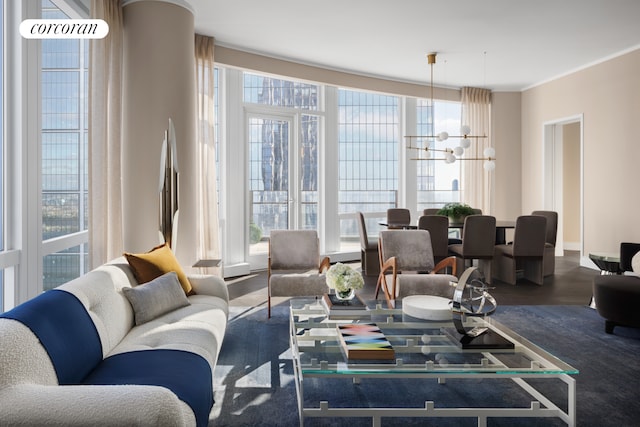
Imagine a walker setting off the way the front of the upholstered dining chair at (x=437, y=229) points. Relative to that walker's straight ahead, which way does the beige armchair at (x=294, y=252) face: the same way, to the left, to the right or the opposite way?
the opposite way

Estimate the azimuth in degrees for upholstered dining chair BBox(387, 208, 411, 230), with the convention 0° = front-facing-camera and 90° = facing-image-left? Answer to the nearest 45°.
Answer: approximately 0°

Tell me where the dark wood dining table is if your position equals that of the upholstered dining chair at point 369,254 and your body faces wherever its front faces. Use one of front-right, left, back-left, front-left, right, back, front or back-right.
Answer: front

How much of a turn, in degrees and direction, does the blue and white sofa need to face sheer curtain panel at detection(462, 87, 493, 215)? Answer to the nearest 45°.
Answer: approximately 45° to its left

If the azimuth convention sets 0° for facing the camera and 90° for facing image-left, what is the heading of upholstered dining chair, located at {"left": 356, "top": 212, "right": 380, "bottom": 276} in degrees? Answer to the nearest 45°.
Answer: approximately 270°

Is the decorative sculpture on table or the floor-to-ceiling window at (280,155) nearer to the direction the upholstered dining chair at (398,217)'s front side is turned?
the decorative sculpture on table

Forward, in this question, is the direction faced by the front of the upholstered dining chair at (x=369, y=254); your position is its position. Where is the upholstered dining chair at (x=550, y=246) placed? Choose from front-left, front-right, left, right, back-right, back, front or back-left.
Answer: front

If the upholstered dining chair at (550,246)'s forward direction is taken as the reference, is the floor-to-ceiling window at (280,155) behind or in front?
in front

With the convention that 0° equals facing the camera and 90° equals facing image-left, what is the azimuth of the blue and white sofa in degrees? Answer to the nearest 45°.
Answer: approximately 270°

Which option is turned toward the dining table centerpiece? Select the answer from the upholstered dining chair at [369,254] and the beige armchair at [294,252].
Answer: the upholstered dining chair

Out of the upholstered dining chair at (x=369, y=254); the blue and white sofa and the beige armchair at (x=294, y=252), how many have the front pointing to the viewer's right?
2

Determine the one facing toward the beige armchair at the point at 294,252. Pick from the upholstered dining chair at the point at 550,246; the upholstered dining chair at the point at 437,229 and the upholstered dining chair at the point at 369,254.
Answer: the upholstered dining chair at the point at 550,246

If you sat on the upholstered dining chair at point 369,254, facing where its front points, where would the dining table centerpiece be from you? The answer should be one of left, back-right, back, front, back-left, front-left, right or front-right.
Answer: front

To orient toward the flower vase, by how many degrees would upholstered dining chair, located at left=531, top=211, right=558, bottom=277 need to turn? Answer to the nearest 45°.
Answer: approximately 45° to its left

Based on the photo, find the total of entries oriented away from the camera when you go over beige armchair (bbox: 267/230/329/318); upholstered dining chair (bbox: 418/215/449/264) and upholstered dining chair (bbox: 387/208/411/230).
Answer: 1

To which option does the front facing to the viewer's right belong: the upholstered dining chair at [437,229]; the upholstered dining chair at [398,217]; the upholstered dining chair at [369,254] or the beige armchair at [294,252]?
the upholstered dining chair at [369,254]

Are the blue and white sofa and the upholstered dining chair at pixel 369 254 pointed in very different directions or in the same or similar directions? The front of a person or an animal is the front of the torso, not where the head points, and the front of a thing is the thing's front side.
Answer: same or similar directions

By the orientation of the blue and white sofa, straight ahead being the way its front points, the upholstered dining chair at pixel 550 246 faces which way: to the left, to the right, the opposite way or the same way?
the opposite way

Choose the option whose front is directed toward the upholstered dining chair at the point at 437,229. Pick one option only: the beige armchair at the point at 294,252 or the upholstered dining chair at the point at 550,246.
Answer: the upholstered dining chair at the point at 550,246

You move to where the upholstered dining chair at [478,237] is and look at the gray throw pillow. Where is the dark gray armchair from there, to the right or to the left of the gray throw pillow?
left
